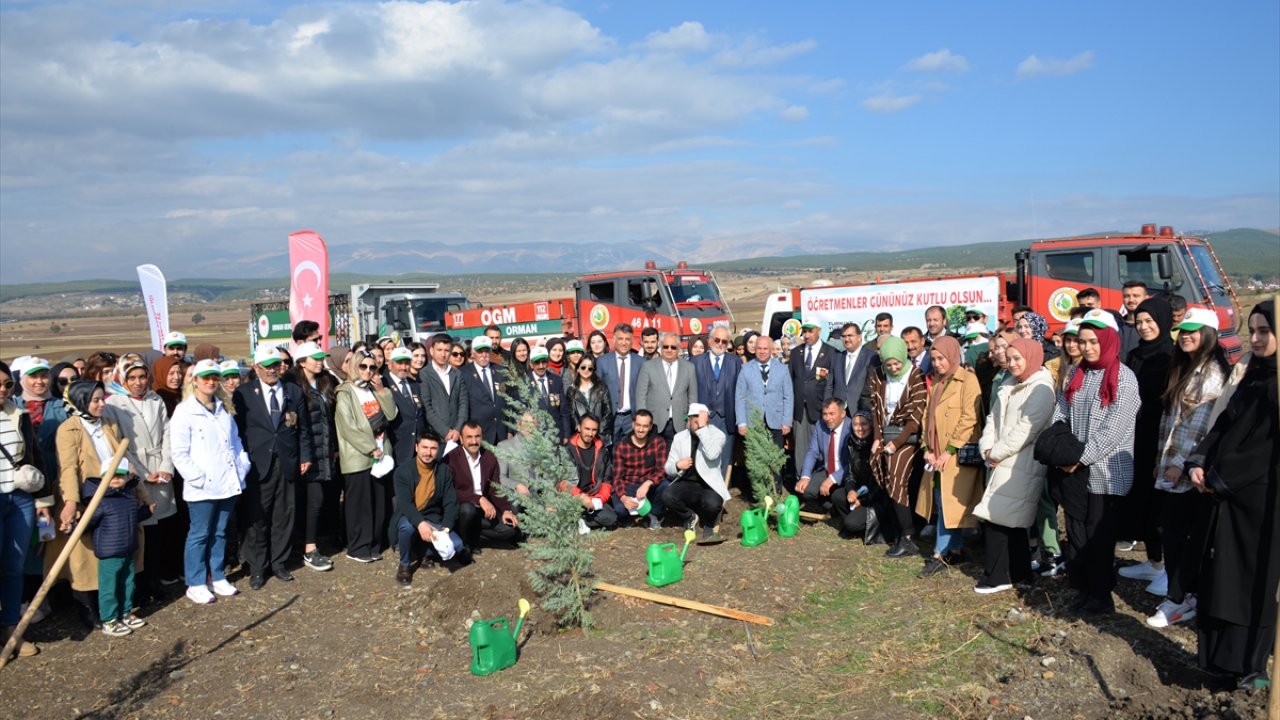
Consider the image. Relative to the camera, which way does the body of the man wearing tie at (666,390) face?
toward the camera

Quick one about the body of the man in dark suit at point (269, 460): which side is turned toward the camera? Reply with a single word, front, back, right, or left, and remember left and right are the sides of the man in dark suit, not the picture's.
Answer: front

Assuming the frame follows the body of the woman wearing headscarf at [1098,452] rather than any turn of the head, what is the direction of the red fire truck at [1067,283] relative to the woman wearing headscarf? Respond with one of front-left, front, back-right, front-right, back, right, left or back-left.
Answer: back-right

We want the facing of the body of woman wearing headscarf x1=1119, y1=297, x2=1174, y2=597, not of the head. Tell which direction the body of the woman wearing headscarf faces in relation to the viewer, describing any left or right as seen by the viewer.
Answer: facing the viewer and to the left of the viewer

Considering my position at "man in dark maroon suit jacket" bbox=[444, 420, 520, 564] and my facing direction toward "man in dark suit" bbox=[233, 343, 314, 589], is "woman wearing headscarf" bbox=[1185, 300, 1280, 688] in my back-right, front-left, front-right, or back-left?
back-left

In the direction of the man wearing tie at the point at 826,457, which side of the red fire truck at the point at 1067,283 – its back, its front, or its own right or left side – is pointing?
right

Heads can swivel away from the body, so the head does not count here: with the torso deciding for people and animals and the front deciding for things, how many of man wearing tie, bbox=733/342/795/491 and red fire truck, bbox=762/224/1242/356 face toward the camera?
1

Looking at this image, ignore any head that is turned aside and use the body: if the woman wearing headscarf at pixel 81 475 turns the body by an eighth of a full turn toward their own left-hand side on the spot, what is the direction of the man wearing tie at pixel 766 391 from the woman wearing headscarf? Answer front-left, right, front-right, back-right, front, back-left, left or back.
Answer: front

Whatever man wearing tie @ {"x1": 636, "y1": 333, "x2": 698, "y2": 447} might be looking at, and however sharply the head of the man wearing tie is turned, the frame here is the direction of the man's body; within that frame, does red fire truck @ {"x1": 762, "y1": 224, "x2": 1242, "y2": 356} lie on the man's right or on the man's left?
on the man's left
